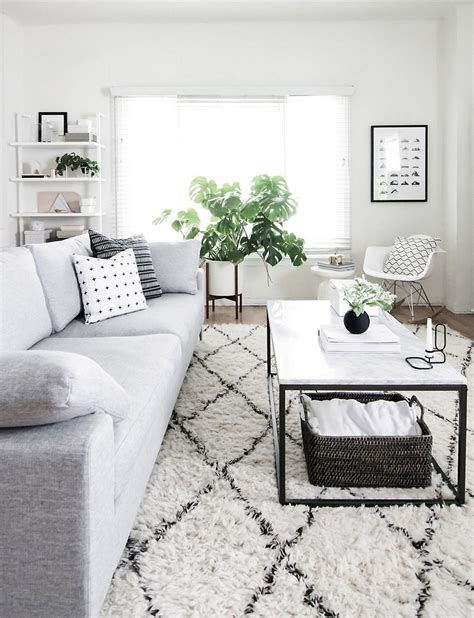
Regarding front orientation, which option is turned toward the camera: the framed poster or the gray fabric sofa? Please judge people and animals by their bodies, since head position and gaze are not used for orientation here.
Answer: the framed poster

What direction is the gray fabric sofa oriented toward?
to the viewer's right

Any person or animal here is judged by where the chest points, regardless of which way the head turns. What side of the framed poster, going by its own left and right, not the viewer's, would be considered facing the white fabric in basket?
front

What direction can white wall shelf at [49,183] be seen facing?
toward the camera

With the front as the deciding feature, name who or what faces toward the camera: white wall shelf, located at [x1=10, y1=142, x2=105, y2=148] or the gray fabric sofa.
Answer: the white wall shelf

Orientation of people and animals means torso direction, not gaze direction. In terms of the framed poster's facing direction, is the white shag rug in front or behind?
in front

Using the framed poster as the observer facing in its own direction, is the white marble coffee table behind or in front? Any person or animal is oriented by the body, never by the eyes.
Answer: in front

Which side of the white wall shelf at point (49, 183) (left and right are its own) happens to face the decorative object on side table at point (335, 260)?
left

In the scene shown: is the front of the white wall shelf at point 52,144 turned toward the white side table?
no

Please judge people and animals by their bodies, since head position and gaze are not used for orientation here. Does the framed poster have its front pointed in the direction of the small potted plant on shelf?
no

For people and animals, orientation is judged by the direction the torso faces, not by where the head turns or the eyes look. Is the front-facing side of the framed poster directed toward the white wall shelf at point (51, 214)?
no

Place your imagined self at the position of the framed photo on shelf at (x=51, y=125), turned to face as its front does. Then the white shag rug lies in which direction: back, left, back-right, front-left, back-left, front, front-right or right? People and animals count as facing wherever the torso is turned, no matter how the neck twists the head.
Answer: front

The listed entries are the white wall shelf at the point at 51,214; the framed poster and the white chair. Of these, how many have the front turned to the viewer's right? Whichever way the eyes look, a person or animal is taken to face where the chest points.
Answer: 0

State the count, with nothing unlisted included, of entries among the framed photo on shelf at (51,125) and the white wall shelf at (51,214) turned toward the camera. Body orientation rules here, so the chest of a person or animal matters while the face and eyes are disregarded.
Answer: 2

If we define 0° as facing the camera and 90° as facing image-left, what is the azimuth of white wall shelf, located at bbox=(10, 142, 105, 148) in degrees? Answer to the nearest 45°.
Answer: approximately 0°

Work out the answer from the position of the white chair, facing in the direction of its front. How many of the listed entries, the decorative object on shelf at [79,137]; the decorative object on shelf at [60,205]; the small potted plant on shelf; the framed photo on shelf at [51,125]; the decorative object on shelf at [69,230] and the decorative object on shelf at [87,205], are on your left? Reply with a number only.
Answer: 0
